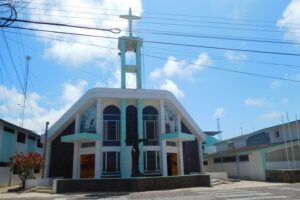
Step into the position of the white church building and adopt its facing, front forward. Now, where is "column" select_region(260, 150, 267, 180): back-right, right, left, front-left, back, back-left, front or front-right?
left

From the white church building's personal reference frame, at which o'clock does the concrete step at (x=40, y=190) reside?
The concrete step is roughly at 2 o'clock from the white church building.

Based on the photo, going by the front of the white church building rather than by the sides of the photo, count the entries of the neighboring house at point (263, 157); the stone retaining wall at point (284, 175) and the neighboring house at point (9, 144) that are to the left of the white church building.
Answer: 2

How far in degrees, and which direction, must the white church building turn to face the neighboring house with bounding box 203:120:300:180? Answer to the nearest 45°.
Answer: approximately 90° to its left

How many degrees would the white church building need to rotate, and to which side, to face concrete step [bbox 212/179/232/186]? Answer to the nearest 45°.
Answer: approximately 90° to its left

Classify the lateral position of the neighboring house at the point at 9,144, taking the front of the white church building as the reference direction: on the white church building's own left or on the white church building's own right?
on the white church building's own right

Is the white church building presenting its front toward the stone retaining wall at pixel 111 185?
yes

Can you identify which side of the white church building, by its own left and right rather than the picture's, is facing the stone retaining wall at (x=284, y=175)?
left

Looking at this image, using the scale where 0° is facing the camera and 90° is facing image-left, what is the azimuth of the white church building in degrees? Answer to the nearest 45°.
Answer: approximately 0°
